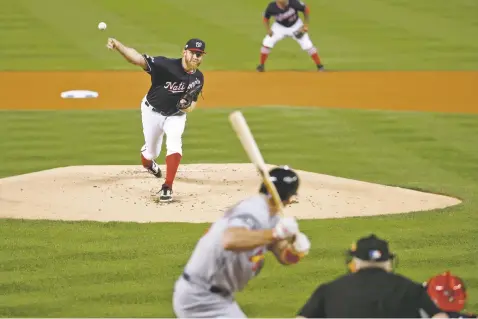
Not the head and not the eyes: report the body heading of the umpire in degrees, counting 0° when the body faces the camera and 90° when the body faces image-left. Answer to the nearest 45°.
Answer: approximately 180°

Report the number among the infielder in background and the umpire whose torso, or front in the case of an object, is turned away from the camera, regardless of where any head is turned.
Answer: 1

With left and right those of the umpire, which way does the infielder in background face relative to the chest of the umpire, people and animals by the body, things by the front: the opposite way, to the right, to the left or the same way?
the opposite way

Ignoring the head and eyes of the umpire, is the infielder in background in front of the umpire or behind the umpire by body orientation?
in front

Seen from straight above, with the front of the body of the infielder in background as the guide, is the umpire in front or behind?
in front

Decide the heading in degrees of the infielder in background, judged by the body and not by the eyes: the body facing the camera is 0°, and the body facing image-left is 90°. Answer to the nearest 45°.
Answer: approximately 0°
